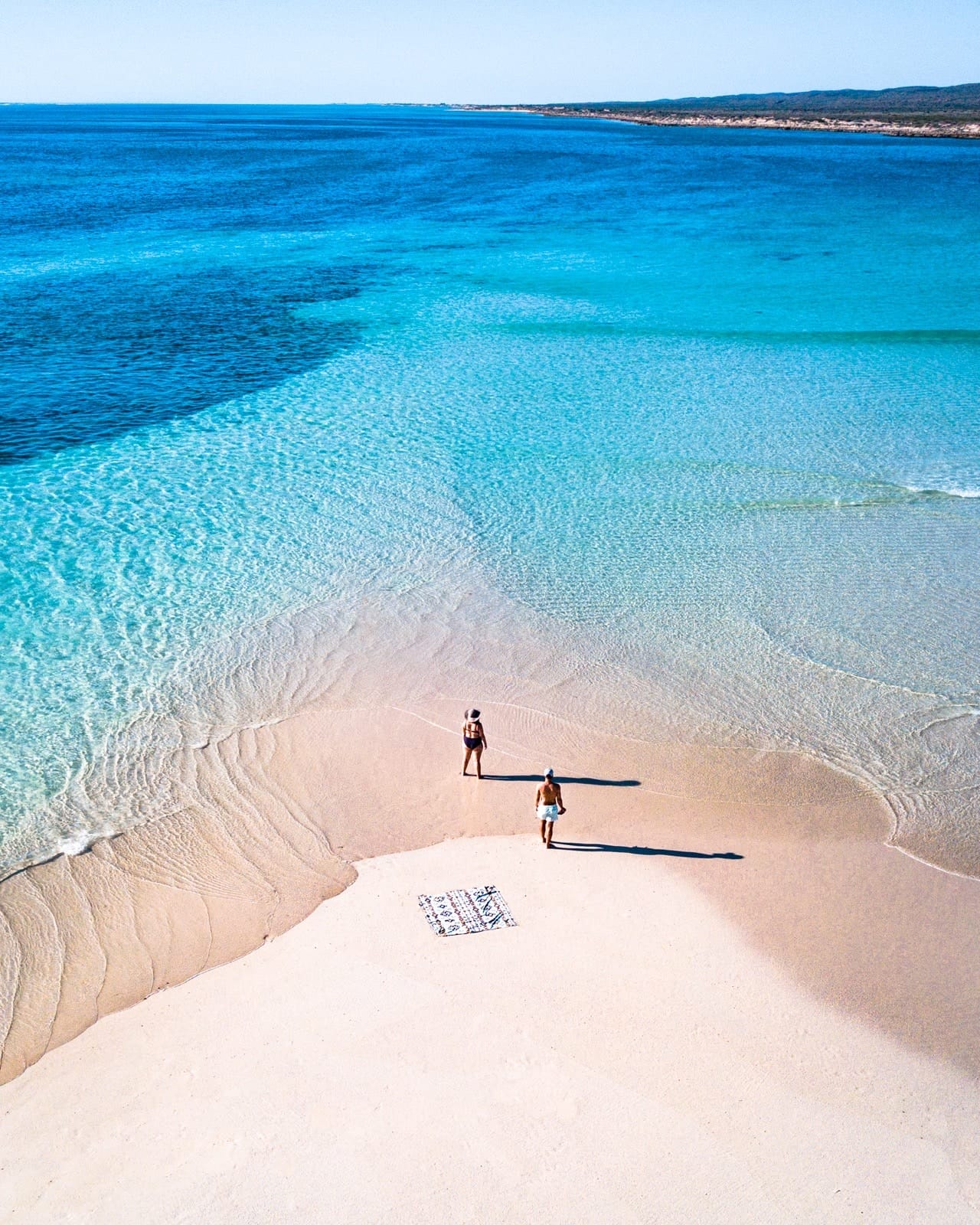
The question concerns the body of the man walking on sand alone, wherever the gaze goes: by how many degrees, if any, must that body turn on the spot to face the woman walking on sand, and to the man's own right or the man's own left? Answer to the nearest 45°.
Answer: approximately 45° to the man's own left

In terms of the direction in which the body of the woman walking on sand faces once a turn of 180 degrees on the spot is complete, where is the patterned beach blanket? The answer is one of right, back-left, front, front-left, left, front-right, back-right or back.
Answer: front

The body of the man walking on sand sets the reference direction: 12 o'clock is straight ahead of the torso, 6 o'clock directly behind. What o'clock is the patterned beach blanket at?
The patterned beach blanket is roughly at 7 o'clock from the man walking on sand.

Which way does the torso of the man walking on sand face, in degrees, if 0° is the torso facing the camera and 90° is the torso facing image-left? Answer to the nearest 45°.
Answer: approximately 180°

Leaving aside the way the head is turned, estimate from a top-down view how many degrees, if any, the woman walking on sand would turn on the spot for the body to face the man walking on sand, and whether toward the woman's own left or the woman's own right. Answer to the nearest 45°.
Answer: approximately 135° to the woman's own right

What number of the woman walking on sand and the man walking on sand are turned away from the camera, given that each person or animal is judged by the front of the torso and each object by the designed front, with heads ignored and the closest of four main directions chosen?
2

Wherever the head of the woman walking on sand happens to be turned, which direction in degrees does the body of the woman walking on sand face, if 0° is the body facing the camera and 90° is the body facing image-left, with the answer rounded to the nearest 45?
approximately 180°
